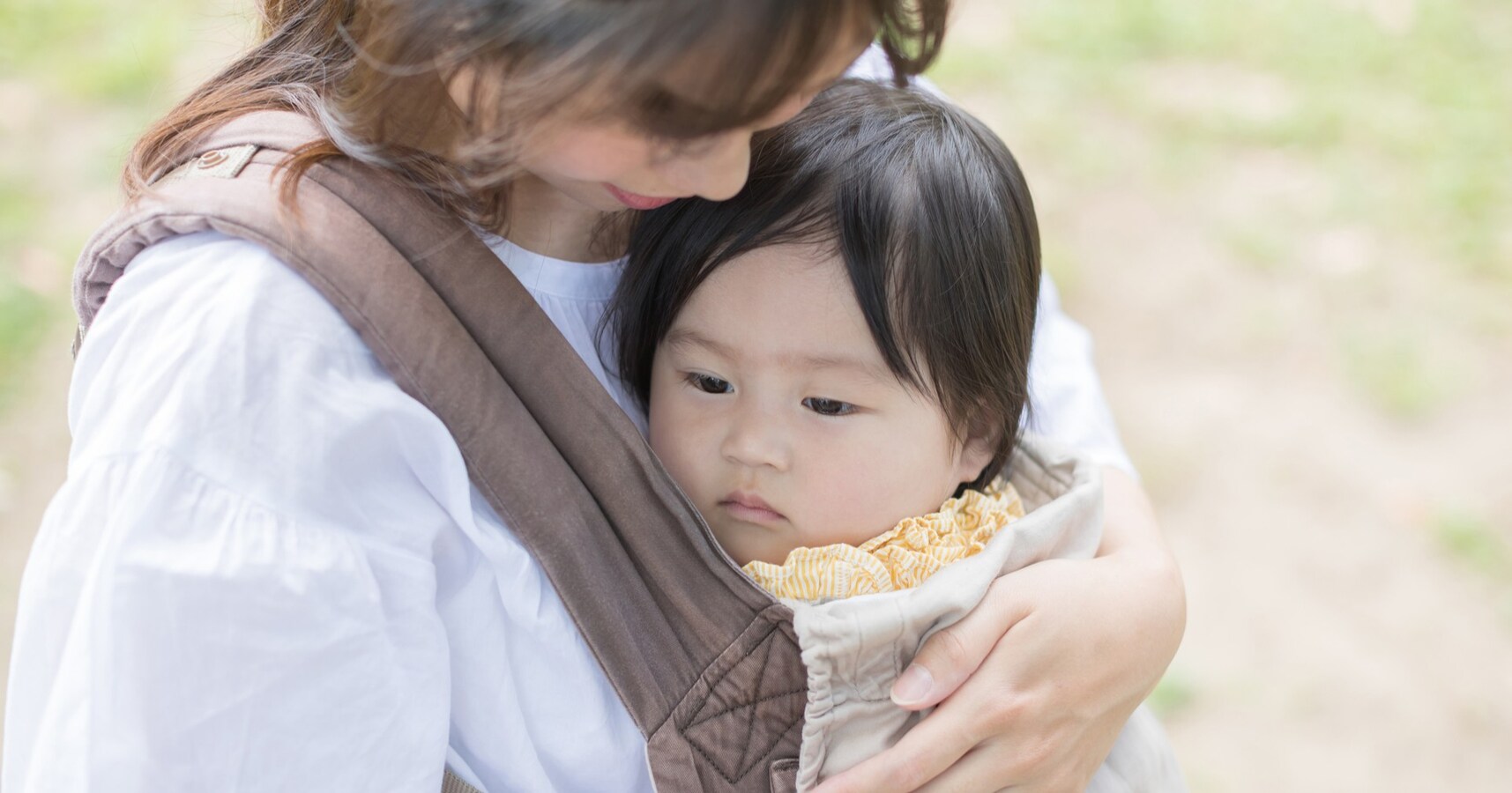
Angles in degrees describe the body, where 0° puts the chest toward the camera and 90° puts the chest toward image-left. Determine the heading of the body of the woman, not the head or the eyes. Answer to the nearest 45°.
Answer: approximately 315°
